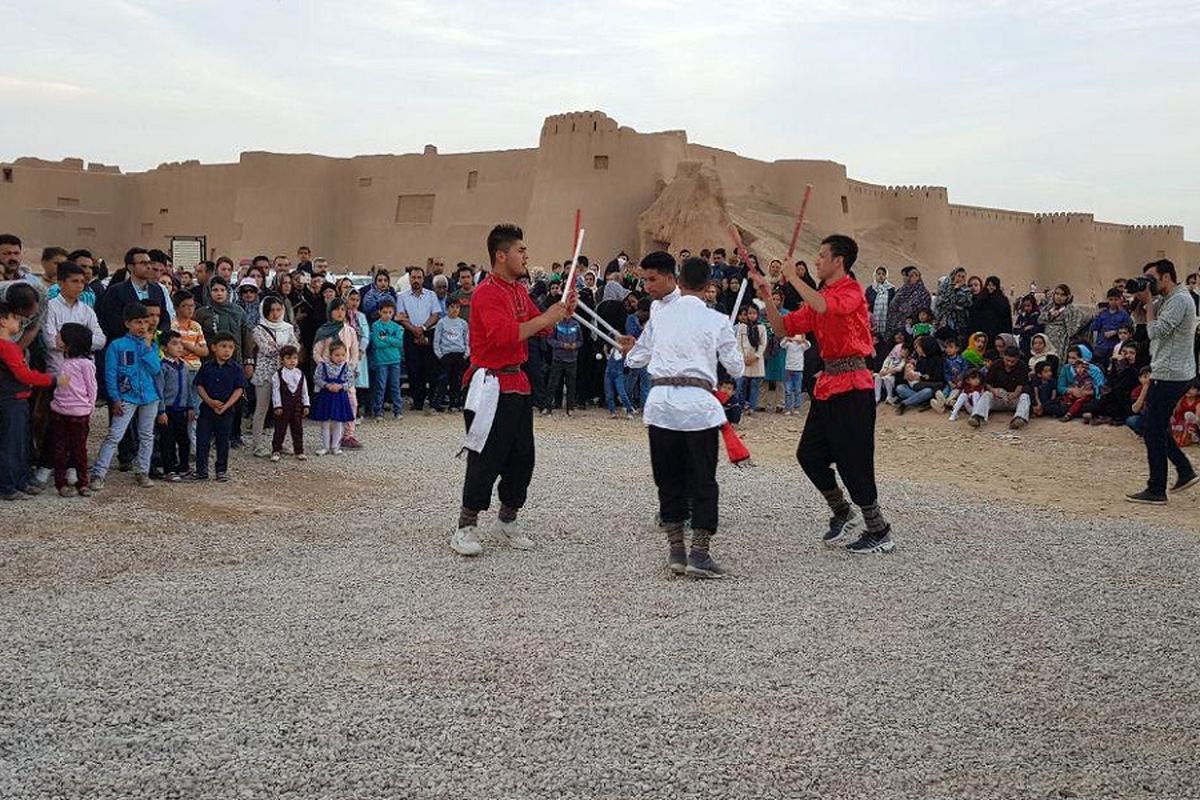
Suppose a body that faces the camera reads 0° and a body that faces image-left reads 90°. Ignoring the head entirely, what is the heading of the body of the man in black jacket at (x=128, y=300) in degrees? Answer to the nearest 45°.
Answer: approximately 315°

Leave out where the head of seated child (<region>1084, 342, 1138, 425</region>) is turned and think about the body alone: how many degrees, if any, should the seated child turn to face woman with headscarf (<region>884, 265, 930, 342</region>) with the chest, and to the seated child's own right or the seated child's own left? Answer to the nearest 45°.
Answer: approximately 90° to the seated child's own right

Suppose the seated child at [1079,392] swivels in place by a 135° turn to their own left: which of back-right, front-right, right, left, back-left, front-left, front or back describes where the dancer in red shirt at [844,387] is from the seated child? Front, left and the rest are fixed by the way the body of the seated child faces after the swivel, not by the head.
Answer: right

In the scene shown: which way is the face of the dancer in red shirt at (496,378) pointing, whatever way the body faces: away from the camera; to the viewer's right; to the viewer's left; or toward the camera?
to the viewer's right

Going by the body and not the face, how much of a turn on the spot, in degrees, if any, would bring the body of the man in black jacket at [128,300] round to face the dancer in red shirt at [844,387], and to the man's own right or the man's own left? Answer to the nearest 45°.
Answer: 0° — they already face them

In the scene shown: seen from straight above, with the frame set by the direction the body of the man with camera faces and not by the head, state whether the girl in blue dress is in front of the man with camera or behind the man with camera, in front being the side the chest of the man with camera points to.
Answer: in front

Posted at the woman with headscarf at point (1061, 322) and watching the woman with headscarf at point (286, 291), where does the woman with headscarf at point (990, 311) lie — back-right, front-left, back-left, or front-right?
front-right

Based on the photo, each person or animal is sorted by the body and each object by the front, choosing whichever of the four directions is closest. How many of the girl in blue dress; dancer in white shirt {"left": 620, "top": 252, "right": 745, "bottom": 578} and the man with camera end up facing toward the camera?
1

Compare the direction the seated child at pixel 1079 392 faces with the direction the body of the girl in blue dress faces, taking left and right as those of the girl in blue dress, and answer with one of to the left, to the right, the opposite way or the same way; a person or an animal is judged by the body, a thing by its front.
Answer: to the right

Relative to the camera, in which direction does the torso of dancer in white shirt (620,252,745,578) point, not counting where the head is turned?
away from the camera

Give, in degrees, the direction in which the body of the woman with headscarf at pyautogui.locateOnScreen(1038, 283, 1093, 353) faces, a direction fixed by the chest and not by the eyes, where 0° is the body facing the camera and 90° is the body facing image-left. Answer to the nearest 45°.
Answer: approximately 45°

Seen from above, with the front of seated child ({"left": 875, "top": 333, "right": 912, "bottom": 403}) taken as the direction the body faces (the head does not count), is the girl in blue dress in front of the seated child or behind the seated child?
in front

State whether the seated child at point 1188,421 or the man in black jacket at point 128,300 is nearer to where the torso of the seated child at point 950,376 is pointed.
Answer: the man in black jacket

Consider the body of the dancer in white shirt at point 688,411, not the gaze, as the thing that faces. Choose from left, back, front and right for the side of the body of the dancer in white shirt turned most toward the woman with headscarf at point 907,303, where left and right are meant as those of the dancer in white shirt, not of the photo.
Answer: front

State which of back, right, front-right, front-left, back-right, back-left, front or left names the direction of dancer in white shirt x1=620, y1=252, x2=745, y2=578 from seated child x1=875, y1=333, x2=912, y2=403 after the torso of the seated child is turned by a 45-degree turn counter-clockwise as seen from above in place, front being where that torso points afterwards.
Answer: front

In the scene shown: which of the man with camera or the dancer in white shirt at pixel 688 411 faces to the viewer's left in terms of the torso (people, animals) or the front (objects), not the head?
the man with camera

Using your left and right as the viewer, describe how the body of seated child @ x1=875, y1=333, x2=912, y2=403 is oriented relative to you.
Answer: facing the viewer and to the left of the viewer

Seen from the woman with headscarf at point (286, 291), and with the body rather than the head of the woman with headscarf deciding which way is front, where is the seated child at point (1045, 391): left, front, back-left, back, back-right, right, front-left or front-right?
front-left
